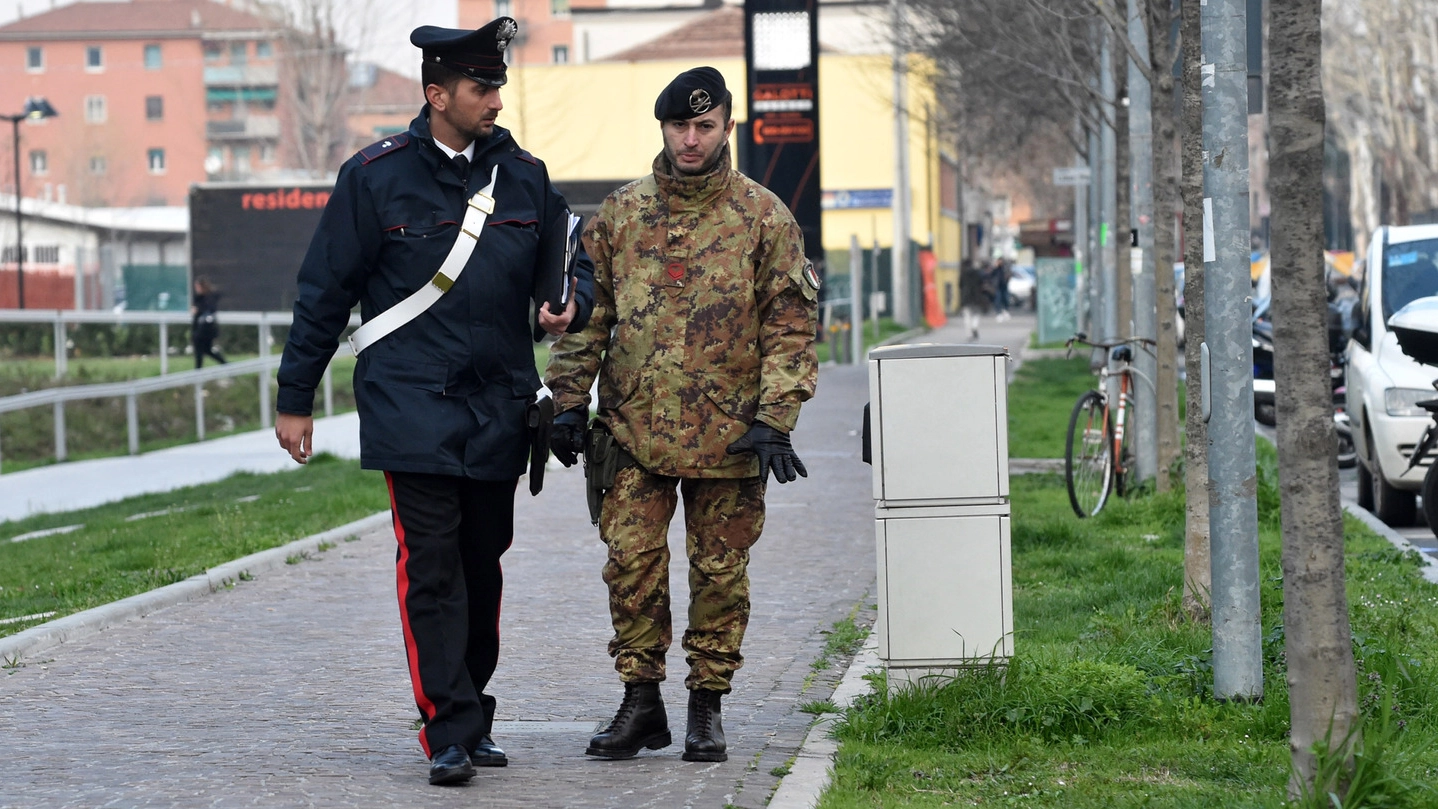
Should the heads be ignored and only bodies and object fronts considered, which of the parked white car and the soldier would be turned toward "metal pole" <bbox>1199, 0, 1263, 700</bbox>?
the parked white car

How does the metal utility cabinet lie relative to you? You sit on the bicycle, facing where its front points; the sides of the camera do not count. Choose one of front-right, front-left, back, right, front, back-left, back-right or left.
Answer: front-left

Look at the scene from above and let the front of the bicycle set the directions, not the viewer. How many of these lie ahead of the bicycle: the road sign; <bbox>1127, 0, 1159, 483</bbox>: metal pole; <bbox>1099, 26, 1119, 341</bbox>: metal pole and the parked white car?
0

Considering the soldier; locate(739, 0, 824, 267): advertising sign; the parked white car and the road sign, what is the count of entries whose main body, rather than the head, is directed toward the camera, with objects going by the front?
4

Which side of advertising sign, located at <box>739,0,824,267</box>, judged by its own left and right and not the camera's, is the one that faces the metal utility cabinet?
front

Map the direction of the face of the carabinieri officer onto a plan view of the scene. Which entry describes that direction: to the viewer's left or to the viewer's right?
to the viewer's right

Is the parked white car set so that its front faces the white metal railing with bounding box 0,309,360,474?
no

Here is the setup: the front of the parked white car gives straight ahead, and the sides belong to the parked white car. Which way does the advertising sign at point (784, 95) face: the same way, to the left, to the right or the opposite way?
the same way

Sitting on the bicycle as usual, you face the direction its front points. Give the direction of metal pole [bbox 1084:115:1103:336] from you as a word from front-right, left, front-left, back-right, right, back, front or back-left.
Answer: back-right

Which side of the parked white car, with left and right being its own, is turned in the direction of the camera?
front

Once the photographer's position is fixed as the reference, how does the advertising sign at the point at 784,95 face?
facing the viewer

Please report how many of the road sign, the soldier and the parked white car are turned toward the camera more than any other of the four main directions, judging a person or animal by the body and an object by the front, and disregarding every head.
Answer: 3

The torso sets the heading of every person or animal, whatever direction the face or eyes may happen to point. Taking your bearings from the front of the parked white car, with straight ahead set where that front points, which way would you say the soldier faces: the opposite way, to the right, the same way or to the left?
the same way

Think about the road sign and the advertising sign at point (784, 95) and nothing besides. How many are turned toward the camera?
2

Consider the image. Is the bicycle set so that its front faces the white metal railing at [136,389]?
no

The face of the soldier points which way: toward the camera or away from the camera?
toward the camera
